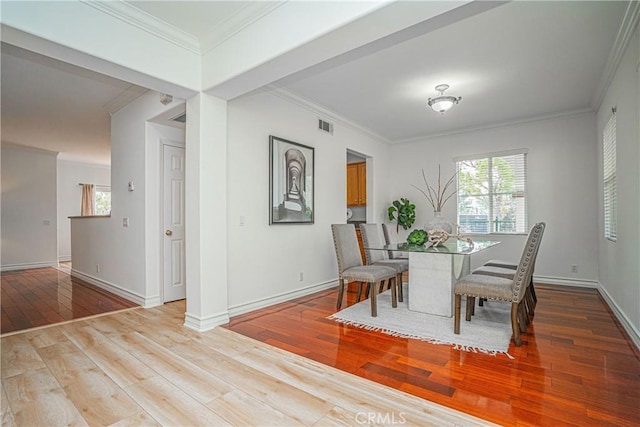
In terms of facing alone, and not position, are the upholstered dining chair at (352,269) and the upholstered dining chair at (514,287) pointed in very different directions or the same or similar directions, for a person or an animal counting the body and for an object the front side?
very different directions

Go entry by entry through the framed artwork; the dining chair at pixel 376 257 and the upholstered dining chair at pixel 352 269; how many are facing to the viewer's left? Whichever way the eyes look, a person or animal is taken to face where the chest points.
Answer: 0

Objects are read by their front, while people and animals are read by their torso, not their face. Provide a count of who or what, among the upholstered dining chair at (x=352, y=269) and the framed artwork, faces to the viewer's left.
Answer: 0

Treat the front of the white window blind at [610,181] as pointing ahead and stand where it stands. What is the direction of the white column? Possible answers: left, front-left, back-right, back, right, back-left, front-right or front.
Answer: front-left

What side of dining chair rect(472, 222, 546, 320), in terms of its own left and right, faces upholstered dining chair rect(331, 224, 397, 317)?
front

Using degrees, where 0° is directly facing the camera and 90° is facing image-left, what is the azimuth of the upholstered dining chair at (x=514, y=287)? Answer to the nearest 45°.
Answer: approximately 90°

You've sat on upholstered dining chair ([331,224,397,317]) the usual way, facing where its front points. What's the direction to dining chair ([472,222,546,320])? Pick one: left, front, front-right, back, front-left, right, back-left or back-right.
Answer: front-left

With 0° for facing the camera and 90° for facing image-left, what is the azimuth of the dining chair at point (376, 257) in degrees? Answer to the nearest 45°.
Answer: approximately 315°

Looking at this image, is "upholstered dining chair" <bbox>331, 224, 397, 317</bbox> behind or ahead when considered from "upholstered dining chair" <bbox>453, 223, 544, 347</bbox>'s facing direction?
ahead

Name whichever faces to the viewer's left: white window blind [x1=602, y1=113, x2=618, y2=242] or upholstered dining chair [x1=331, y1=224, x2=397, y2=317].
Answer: the white window blind

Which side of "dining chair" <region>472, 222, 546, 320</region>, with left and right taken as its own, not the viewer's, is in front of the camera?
left

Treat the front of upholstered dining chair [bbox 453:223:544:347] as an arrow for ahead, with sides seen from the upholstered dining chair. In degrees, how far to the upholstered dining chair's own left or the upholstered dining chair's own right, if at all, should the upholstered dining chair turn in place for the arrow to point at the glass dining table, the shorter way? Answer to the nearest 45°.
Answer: approximately 45° to the upholstered dining chair's own right

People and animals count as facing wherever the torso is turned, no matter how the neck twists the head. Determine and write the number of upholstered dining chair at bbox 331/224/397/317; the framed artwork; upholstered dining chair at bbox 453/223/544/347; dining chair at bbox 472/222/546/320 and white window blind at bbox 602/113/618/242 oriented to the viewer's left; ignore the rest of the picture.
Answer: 3

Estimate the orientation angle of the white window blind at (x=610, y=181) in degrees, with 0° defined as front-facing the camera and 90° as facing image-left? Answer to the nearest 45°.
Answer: approximately 90°

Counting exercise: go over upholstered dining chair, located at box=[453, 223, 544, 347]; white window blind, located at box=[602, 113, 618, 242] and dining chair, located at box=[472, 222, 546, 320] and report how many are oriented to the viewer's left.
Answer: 3

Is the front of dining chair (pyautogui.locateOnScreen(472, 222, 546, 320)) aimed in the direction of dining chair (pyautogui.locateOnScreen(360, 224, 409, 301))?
yes

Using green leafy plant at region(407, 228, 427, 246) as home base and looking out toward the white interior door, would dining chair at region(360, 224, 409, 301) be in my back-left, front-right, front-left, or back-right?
front-right
